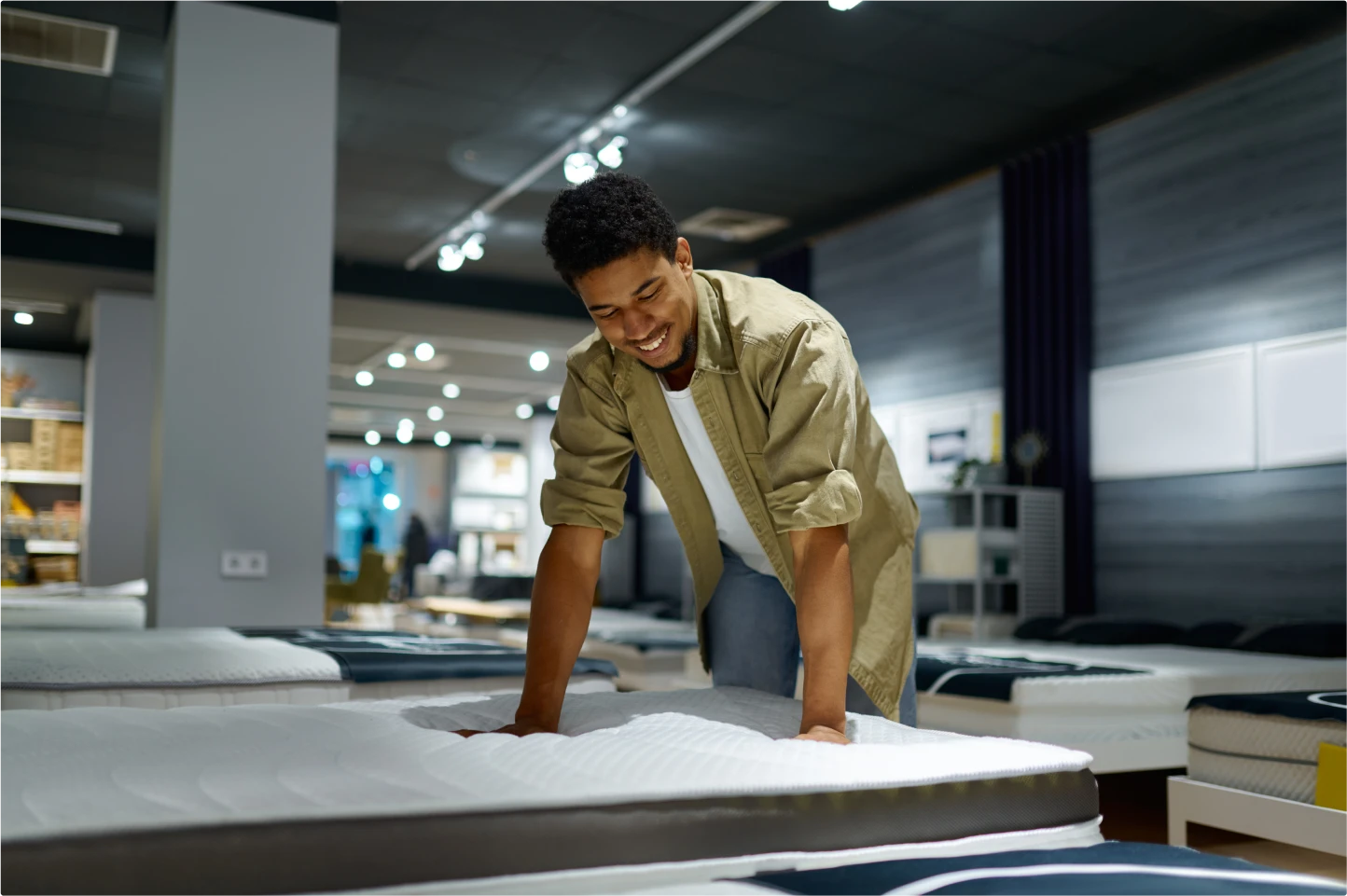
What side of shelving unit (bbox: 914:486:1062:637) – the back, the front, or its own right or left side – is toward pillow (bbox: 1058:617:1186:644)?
left

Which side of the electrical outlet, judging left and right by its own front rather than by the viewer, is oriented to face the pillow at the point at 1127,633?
left

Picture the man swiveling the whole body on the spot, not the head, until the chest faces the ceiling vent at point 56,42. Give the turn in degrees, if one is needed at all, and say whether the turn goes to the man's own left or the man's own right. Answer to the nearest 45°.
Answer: approximately 90° to the man's own right

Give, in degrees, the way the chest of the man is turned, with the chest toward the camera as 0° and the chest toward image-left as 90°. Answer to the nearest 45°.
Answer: approximately 45°

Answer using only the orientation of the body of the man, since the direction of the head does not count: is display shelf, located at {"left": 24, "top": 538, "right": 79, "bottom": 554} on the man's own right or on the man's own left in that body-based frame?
on the man's own right

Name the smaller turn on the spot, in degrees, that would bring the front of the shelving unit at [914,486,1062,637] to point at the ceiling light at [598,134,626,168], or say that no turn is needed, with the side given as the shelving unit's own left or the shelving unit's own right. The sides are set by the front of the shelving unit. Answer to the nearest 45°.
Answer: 0° — it already faces it

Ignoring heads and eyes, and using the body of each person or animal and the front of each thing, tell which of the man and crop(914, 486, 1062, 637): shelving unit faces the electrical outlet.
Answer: the shelving unit

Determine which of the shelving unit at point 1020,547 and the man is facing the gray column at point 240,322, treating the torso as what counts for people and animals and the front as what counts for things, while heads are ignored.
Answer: the shelving unit

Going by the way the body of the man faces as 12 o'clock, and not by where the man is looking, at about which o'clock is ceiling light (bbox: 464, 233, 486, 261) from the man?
The ceiling light is roughly at 4 o'clock from the man.

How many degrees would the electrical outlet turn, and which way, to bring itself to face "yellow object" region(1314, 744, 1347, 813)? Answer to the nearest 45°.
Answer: approximately 45° to its left

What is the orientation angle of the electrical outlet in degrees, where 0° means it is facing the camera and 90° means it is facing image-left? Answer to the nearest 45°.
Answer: approximately 0°

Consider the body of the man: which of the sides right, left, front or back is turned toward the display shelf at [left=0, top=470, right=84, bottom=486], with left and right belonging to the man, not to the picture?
right
